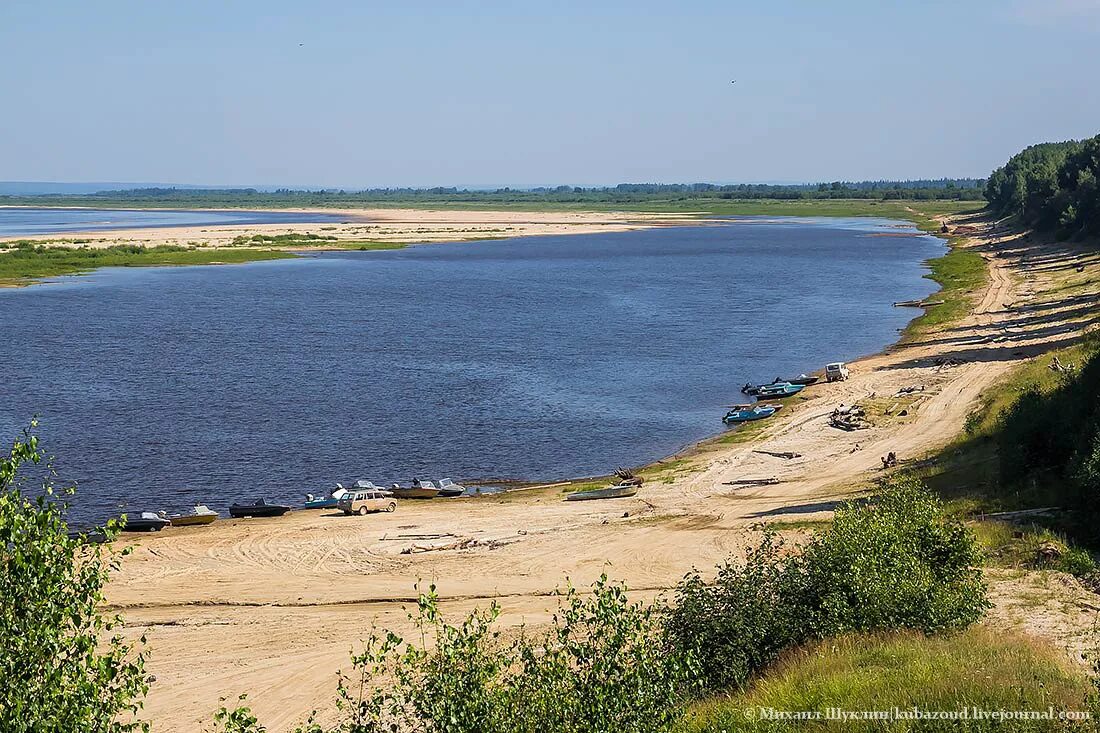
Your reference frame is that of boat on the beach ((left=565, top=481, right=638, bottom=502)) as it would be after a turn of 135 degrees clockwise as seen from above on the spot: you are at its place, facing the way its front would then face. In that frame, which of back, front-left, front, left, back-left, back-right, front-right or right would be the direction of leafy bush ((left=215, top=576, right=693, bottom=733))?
front-left

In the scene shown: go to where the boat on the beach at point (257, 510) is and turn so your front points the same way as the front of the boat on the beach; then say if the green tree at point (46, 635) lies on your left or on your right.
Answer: on your right
